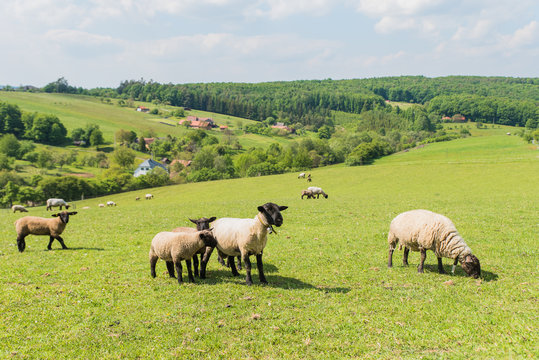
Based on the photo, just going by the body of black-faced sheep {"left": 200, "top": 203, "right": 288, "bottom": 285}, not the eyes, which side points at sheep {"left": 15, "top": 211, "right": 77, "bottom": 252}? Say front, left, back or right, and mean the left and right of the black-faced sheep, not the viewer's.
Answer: back

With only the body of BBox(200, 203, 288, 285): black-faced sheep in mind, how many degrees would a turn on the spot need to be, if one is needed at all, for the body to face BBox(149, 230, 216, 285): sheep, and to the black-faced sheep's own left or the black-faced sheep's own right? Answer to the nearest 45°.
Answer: approximately 135° to the black-faced sheep's own right

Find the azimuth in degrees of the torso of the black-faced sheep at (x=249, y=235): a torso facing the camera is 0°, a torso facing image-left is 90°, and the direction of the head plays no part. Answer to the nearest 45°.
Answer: approximately 315°

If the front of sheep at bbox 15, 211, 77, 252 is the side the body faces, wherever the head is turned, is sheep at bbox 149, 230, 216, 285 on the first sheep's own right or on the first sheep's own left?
on the first sheep's own right

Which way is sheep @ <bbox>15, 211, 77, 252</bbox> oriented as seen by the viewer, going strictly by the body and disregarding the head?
to the viewer's right
